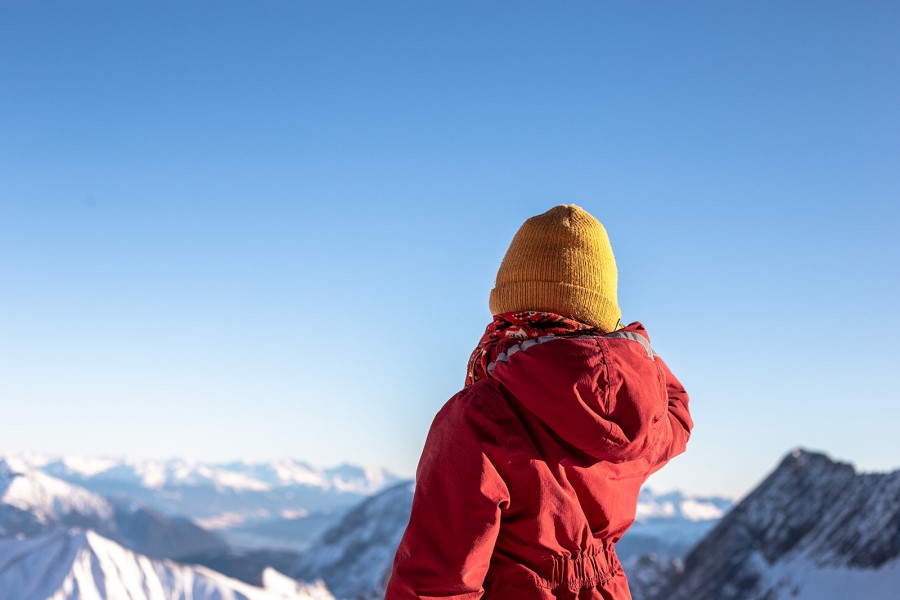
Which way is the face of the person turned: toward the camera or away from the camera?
away from the camera

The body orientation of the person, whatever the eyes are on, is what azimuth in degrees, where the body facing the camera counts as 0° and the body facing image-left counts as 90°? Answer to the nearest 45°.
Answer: approximately 135°
